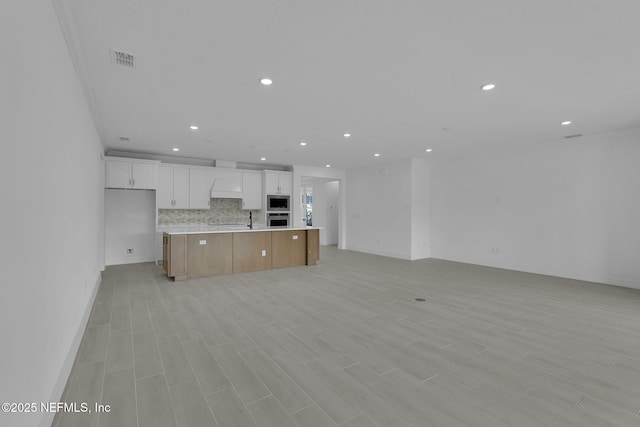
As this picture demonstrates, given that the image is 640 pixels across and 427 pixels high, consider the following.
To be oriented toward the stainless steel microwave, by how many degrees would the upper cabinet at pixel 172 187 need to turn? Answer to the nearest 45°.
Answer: approximately 90° to its left

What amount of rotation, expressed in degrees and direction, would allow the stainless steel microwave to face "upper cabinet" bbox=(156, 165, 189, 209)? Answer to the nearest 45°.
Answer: approximately 90° to its right

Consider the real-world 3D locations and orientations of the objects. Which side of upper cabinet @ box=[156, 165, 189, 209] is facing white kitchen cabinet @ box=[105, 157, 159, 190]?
right

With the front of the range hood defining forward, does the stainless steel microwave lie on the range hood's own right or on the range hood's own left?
on the range hood's own left

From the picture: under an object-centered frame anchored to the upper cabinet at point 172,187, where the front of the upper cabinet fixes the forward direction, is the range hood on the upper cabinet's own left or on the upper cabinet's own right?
on the upper cabinet's own left

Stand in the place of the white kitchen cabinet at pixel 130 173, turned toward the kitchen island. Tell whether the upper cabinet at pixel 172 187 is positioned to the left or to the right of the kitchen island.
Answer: left

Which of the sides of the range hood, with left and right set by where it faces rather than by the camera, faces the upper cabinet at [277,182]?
left

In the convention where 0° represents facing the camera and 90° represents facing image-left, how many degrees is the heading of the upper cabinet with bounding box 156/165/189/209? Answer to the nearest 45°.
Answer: approximately 0°

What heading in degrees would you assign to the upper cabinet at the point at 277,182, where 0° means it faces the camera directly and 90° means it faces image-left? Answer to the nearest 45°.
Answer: approximately 0°

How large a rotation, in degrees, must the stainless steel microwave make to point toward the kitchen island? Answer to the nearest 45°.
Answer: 0° — it already faces it

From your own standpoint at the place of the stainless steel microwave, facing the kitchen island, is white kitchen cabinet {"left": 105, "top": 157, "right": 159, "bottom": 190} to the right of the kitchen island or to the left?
right
